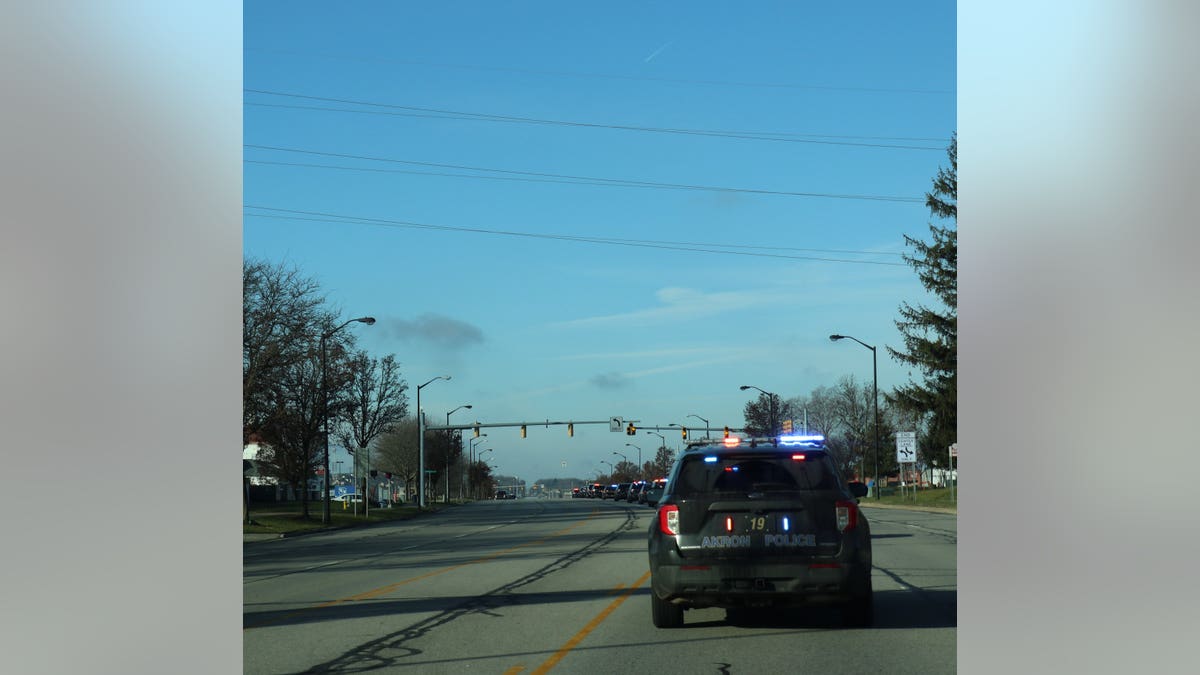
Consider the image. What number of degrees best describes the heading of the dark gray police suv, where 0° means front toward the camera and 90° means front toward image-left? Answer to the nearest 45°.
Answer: approximately 180°
